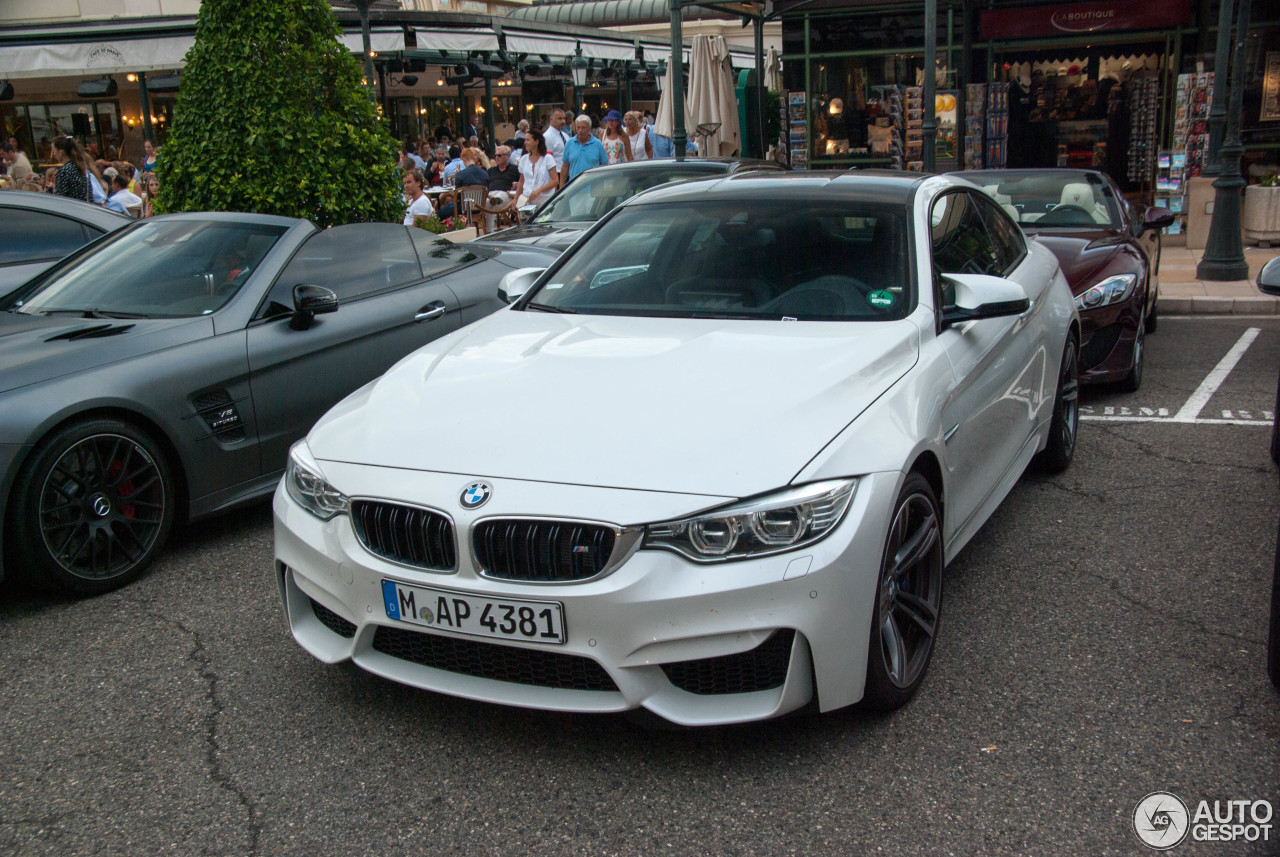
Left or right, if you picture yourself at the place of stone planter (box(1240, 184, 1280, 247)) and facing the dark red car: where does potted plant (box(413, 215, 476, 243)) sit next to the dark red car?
right

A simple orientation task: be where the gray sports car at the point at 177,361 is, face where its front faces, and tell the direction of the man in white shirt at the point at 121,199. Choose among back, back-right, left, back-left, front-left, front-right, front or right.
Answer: back-right

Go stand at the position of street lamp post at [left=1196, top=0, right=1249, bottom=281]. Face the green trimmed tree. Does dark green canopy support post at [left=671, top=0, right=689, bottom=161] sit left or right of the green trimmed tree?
right

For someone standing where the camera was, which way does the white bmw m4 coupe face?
facing the viewer and to the left of the viewer

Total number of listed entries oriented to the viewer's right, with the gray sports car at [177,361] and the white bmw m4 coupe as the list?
0

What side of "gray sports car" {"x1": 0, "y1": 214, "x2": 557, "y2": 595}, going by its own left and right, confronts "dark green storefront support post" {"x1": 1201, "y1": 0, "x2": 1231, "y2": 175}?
back

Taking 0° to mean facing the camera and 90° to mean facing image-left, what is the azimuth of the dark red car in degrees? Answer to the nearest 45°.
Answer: approximately 0°

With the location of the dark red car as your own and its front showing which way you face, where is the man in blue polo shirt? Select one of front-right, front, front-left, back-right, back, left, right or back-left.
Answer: back-right

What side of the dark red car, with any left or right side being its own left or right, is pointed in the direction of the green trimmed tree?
right
